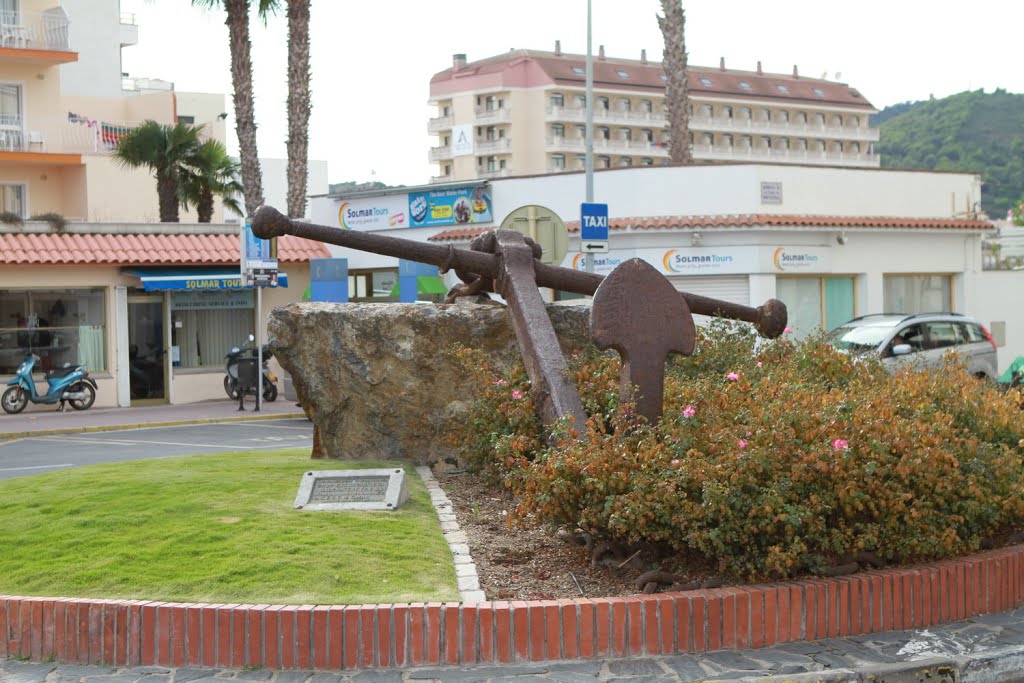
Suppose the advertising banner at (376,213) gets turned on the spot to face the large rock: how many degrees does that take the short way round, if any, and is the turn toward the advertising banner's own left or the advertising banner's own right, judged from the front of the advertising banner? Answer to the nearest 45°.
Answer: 0° — it already faces it

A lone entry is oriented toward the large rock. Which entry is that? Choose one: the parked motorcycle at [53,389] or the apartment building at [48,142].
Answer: the apartment building

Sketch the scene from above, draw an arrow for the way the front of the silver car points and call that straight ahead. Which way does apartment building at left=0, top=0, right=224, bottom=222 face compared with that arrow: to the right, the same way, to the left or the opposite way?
to the left

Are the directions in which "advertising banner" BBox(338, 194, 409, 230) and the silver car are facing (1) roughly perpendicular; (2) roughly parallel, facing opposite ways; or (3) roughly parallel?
roughly perpendicular

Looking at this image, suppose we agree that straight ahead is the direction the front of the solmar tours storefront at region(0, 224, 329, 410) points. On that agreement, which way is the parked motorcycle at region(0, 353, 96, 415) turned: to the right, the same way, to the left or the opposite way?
to the right

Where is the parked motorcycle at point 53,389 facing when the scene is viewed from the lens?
facing to the left of the viewer

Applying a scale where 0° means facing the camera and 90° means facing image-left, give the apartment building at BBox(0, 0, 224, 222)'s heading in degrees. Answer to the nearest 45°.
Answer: approximately 0°

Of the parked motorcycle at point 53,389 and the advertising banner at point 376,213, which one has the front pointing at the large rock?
the advertising banner

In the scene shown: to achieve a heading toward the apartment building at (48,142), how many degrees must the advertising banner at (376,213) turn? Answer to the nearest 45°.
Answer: approximately 90° to its right

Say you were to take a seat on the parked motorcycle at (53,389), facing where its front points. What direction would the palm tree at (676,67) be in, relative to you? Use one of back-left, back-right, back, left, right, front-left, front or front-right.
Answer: back

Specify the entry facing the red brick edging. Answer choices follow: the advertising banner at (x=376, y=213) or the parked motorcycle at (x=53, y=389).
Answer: the advertising banner
